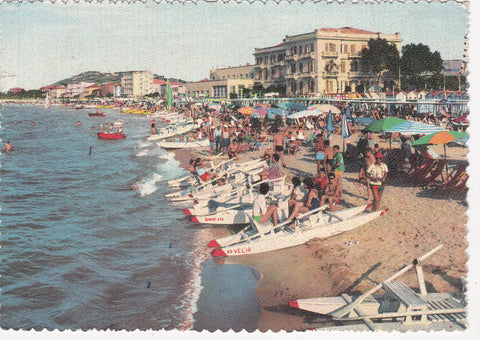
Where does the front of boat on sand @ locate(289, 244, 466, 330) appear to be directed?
to the viewer's left

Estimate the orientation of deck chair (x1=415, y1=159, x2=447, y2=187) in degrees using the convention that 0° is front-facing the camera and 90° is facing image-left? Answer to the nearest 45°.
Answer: approximately 90°

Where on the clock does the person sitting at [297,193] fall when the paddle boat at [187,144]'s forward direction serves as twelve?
The person sitting is roughly at 9 o'clock from the paddle boat.

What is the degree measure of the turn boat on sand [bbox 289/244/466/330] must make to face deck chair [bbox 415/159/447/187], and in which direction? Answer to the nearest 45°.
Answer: approximately 90° to its right

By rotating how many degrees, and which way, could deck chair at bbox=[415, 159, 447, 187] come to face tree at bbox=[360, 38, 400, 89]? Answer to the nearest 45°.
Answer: approximately 90° to its right

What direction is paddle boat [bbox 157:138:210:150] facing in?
to the viewer's left

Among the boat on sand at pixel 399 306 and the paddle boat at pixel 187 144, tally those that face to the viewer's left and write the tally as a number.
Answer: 2
